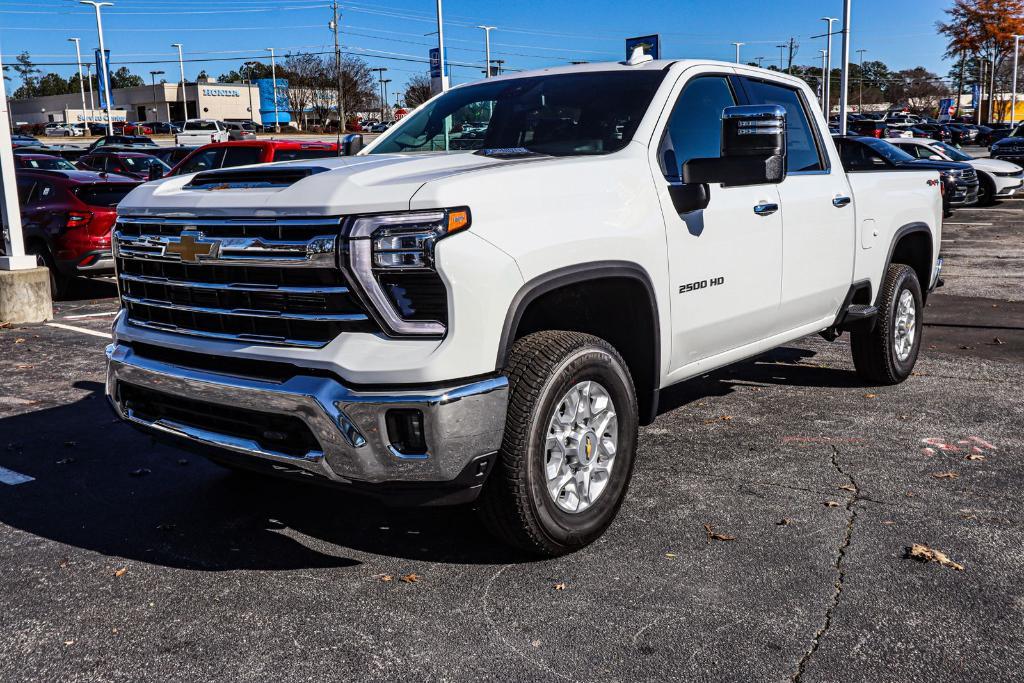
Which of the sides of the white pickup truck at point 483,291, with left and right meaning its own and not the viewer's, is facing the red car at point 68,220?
right

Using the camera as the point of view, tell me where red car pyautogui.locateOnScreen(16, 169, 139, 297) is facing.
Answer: facing away from the viewer and to the left of the viewer

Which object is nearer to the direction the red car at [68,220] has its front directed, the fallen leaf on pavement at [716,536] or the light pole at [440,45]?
the light pole

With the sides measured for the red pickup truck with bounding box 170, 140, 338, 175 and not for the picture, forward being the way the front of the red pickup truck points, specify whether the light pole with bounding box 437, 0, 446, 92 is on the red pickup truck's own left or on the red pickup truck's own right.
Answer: on the red pickup truck's own right

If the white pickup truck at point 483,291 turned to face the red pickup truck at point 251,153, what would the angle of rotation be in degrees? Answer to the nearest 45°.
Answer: approximately 135° to its right

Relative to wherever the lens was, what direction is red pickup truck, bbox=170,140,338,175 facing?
facing away from the viewer and to the left of the viewer

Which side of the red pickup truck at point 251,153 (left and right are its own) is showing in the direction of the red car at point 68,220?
left

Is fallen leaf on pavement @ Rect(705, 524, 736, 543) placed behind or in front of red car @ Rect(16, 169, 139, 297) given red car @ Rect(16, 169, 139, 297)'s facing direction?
behind

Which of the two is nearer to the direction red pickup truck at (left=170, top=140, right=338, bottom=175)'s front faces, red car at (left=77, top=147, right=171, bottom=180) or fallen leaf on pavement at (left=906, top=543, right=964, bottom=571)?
the red car
